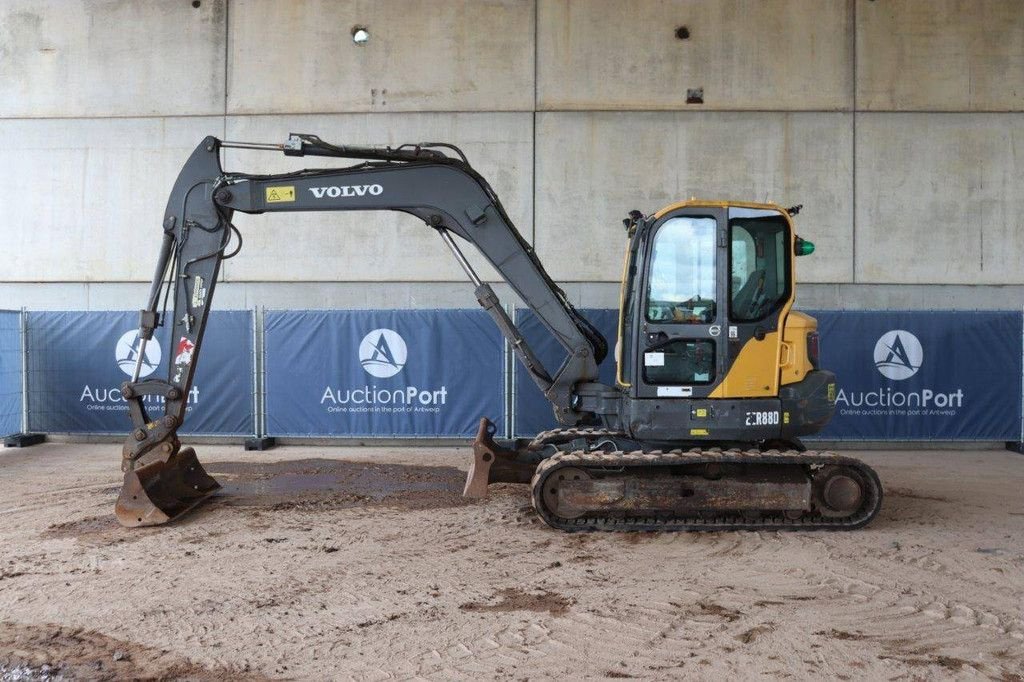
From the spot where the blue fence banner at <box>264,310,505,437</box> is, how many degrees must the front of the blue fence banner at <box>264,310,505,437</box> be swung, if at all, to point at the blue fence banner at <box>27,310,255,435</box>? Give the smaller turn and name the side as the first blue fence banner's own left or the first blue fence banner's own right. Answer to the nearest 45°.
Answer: approximately 90° to the first blue fence banner's own right

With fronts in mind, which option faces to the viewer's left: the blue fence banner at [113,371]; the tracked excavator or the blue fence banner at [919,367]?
the tracked excavator

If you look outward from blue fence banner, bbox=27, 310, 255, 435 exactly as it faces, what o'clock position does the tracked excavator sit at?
The tracked excavator is roughly at 11 o'clock from the blue fence banner.

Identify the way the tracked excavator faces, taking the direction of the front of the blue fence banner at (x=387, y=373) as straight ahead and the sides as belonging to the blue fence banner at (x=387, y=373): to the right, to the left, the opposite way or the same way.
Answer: to the right

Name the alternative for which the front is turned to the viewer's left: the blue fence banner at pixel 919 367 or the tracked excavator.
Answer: the tracked excavator

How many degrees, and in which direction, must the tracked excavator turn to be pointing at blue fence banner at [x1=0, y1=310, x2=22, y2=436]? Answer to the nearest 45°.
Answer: approximately 45° to its right

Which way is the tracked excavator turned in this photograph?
to the viewer's left

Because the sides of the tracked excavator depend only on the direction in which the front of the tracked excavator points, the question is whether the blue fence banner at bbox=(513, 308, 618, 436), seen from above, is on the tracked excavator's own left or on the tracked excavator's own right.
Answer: on the tracked excavator's own right

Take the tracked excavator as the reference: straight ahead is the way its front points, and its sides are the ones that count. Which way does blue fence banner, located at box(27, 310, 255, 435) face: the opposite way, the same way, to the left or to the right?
to the left

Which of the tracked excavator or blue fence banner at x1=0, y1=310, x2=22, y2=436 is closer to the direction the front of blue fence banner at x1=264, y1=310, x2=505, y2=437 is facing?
the tracked excavator

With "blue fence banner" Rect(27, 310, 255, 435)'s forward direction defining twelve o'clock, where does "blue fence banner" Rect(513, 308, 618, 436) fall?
"blue fence banner" Rect(513, 308, 618, 436) is roughly at 10 o'clock from "blue fence banner" Rect(27, 310, 255, 435).
